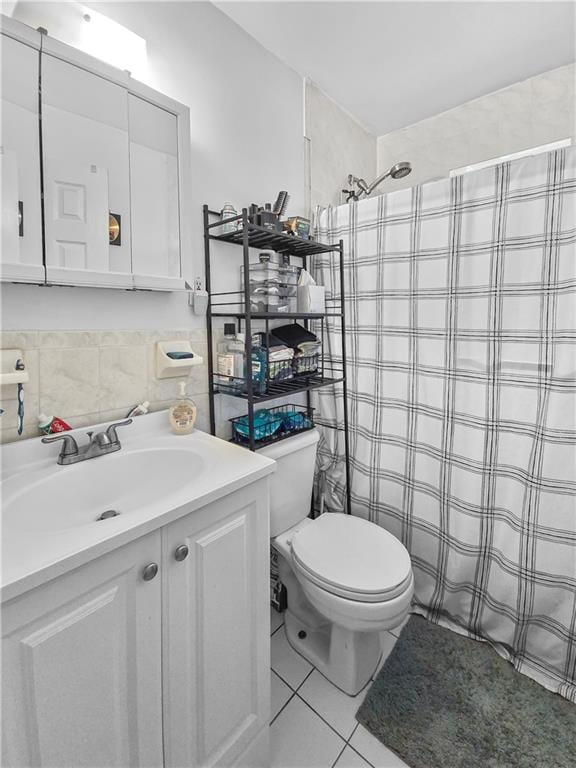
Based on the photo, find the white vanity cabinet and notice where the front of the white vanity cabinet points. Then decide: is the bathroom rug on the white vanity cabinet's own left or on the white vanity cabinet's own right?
on the white vanity cabinet's own left

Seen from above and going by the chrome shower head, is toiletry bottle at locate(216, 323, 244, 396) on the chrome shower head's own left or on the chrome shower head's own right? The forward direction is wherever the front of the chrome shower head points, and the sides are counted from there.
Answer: on the chrome shower head's own right

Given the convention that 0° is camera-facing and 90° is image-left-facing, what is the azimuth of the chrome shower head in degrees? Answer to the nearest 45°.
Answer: approximately 315°

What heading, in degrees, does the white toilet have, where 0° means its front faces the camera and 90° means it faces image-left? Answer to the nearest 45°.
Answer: approximately 315°

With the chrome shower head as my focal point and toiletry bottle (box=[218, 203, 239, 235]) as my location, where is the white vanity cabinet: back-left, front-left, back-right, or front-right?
back-right
